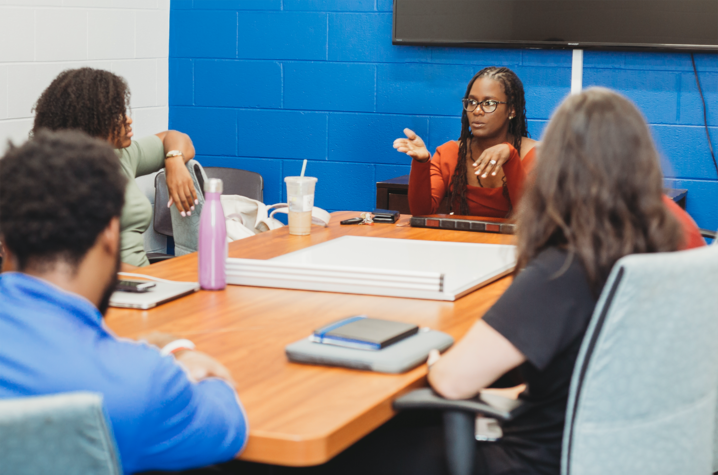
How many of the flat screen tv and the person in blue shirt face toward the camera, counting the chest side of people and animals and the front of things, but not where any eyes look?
1

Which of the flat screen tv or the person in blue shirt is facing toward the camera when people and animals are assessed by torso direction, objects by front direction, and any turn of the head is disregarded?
the flat screen tv

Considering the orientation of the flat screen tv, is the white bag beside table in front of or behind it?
in front

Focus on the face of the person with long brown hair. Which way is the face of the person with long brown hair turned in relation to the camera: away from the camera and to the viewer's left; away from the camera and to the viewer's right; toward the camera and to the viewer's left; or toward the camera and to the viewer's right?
away from the camera and to the viewer's left

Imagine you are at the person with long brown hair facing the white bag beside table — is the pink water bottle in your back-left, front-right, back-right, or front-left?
front-left

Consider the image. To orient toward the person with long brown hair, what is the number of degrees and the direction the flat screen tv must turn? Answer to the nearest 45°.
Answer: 0° — it already faces them

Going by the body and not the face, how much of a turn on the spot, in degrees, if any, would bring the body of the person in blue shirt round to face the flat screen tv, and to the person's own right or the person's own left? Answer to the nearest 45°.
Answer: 0° — they already face it

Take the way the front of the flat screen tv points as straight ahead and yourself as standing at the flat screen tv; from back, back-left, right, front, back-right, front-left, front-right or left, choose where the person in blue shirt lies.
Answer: front

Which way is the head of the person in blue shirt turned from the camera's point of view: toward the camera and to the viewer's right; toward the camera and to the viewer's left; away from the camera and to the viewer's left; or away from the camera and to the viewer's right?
away from the camera and to the viewer's right

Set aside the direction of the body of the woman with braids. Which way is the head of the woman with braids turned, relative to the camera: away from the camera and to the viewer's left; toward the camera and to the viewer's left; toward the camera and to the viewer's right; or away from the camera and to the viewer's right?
toward the camera and to the viewer's left

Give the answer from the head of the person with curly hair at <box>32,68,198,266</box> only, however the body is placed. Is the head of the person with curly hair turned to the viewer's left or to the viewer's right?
to the viewer's right

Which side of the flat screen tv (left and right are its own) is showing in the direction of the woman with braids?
front

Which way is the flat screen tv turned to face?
toward the camera

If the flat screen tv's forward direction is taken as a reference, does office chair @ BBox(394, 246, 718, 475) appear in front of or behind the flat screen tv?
in front

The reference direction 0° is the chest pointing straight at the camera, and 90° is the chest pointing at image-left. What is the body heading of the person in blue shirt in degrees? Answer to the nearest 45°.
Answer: approximately 225°

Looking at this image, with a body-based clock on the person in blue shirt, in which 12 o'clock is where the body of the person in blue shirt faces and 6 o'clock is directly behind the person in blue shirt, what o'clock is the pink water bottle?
The pink water bottle is roughly at 11 o'clock from the person in blue shirt.

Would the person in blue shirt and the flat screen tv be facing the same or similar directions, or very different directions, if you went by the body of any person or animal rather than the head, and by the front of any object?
very different directions
